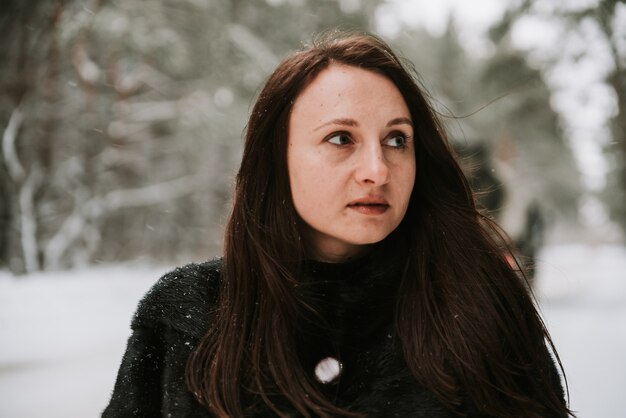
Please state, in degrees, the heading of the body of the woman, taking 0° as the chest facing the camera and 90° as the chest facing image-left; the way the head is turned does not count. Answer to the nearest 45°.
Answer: approximately 0°

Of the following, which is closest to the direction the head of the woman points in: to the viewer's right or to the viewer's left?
to the viewer's right

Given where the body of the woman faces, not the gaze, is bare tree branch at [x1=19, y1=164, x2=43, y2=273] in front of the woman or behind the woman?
behind

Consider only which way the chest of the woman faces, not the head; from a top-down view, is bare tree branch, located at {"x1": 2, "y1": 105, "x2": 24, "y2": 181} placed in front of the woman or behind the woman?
behind
